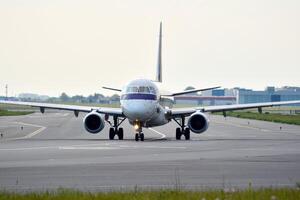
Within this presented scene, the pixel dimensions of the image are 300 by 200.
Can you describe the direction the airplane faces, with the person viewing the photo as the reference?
facing the viewer
